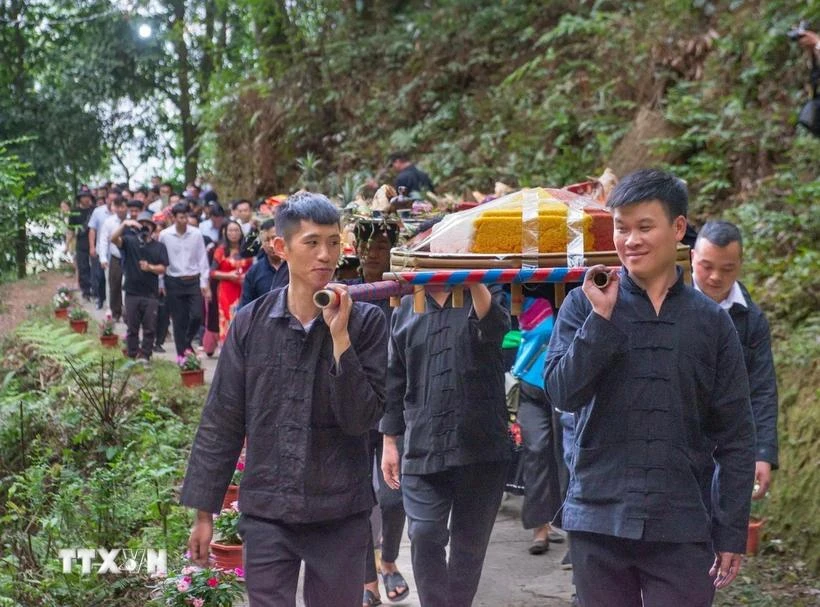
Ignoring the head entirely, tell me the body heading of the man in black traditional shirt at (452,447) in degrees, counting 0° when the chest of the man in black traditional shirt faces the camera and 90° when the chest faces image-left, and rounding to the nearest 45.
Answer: approximately 0°

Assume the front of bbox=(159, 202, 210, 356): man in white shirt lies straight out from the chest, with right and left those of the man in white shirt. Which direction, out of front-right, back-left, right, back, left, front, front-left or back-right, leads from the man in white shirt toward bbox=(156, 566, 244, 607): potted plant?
front

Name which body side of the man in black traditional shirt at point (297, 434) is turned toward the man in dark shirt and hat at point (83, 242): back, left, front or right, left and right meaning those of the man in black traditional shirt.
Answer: back

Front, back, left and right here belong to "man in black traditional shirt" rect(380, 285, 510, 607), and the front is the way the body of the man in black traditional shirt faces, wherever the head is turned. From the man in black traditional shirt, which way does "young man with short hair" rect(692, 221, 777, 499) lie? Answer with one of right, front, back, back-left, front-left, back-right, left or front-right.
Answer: left

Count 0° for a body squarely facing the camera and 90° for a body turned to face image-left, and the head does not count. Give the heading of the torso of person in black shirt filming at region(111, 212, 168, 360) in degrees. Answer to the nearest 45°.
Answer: approximately 0°

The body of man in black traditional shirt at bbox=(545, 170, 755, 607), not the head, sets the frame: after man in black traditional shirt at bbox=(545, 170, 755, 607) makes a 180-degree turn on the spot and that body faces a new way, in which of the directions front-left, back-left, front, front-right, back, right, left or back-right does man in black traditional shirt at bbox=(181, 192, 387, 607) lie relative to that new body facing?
left

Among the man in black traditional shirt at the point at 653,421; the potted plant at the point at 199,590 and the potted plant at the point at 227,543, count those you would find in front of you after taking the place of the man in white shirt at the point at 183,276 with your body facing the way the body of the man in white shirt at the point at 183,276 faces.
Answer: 3

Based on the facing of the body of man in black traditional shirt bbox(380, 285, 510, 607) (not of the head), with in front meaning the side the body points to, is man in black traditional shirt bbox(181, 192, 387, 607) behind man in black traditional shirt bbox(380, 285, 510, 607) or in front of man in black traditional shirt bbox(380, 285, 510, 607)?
in front

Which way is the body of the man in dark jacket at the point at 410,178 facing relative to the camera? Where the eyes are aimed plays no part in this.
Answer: to the viewer's left

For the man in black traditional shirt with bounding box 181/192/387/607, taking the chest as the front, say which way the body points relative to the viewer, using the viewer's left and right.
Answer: facing the viewer

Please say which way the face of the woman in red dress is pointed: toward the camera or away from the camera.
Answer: toward the camera

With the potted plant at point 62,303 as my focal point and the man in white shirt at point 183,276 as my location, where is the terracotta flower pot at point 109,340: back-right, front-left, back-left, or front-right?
front-left
